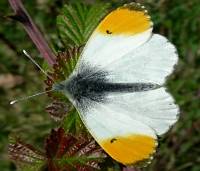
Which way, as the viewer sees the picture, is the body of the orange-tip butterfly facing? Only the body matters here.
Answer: to the viewer's left

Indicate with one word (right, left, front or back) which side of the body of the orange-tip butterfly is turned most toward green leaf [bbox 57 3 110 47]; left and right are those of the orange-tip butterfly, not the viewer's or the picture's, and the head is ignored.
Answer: right
